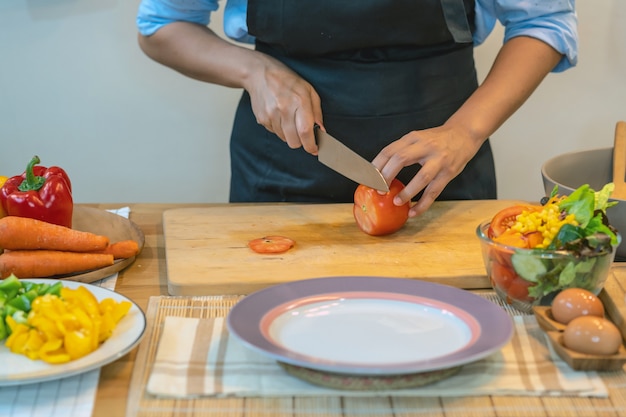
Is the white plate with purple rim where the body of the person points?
yes

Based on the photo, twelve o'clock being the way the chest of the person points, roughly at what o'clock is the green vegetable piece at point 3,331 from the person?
The green vegetable piece is roughly at 1 o'clock from the person.

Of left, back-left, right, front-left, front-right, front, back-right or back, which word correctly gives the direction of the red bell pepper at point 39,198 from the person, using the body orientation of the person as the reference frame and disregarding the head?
front-right

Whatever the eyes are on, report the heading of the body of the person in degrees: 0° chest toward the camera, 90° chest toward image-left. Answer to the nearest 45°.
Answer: approximately 0°

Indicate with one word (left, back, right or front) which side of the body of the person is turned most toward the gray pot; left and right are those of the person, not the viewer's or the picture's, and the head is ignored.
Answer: left

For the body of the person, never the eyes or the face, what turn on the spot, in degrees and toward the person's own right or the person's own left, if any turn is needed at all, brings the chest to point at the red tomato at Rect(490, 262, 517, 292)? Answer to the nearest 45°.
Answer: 0° — they already face it

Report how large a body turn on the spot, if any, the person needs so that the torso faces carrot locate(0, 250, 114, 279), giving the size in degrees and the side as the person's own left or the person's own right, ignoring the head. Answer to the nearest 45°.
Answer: approximately 45° to the person's own right
